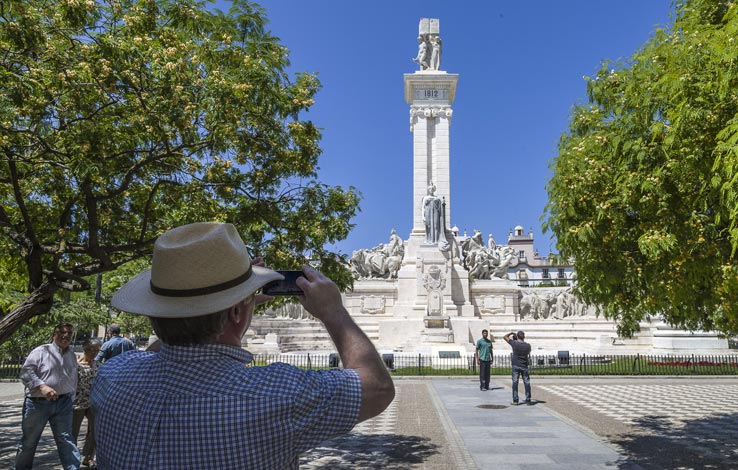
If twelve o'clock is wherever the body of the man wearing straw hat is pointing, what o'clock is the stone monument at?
The stone monument is roughly at 11 o'clock from the man wearing straw hat.

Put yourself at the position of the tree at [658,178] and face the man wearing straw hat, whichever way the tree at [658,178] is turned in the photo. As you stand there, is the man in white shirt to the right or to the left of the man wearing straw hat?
right

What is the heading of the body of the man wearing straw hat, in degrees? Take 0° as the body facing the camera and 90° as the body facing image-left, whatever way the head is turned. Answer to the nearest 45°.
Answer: approximately 225°

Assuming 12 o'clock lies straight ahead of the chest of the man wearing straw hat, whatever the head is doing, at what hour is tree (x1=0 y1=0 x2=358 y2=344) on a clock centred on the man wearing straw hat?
The tree is roughly at 10 o'clock from the man wearing straw hat.

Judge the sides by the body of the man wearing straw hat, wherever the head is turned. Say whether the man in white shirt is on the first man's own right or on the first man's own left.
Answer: on the first man's own left

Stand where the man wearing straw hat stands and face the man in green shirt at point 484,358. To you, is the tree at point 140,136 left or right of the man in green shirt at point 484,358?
left

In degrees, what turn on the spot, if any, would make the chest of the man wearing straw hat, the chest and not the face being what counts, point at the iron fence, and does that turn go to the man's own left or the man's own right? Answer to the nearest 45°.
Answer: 0° — they already face it

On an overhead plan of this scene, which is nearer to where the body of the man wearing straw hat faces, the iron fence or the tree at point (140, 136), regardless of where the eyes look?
the iron fence

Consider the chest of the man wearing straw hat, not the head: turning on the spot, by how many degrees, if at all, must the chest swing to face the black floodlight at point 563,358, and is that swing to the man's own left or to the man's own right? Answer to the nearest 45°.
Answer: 0° — they already face it
